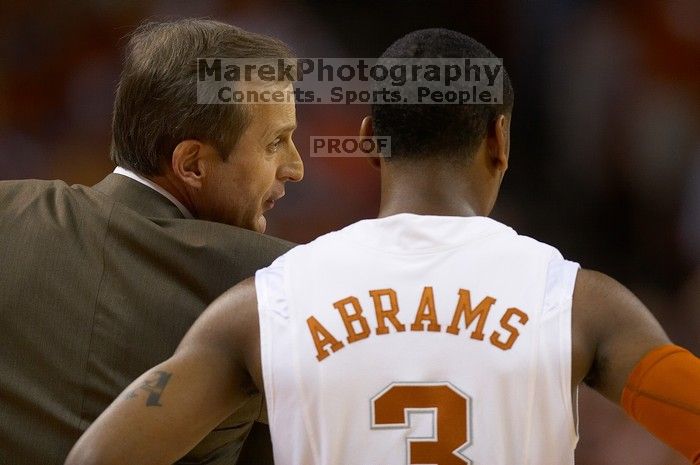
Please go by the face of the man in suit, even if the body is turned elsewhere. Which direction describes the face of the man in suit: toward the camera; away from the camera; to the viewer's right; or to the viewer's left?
to the viewer's right

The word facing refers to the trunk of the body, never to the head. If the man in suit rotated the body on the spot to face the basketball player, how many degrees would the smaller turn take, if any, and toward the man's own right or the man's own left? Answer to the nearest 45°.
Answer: approximately 90° to the man's own right

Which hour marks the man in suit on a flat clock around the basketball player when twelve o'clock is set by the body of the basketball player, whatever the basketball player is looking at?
The man in suit is roughly at 10 o'clock from the basketball player.

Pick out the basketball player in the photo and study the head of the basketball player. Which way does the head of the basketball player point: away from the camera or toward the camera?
away from the camera

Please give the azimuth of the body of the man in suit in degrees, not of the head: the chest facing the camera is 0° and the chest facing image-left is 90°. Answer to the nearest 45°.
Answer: approximately 225°

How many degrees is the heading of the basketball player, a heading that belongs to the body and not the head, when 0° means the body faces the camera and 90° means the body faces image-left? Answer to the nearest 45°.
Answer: approximately 180°

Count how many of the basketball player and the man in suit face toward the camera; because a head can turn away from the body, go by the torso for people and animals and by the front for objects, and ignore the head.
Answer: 0
